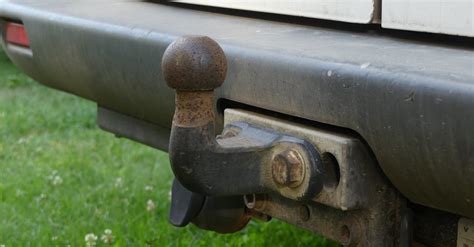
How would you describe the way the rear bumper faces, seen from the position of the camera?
facing the viewer and to the left of the viewer
